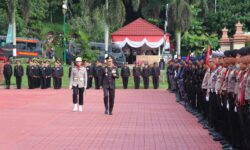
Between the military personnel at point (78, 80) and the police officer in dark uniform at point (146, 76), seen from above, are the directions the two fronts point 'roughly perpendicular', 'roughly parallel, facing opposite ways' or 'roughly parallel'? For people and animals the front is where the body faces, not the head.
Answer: roughly parallel

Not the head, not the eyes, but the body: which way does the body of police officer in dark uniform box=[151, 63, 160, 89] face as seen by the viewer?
toward the camera

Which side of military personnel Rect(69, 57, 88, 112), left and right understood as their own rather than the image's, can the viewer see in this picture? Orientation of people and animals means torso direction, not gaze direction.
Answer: front

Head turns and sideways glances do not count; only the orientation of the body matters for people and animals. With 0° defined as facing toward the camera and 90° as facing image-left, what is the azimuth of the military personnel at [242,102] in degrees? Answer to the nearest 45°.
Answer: approximately 90°

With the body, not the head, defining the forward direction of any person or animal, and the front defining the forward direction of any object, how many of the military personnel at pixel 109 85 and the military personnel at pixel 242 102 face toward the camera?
1

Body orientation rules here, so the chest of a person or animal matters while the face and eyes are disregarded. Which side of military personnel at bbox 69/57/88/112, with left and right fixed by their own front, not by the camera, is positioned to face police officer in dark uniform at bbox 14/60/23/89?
back

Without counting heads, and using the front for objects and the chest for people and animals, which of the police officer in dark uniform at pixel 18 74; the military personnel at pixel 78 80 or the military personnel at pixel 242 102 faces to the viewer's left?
the military personnel at pixel 242 102

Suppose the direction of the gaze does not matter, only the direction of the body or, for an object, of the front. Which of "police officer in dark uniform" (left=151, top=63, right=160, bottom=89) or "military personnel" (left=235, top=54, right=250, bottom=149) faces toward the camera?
the police officer in dark uniform

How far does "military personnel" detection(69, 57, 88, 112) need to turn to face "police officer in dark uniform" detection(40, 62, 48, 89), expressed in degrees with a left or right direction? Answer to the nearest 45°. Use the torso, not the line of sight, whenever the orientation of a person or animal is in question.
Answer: approximately 180°

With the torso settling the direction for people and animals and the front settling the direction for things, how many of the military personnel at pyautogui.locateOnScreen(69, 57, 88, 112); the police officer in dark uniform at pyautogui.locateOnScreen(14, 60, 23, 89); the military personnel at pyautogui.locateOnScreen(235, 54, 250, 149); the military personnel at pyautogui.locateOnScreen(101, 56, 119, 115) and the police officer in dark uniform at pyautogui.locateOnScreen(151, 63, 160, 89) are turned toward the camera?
4

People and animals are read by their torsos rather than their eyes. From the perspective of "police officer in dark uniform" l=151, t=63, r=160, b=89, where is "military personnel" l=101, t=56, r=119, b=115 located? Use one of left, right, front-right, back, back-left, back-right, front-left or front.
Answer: front

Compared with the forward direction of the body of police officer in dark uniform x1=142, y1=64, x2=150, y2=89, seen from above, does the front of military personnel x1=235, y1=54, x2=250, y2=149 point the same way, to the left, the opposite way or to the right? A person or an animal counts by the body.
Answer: to the right
